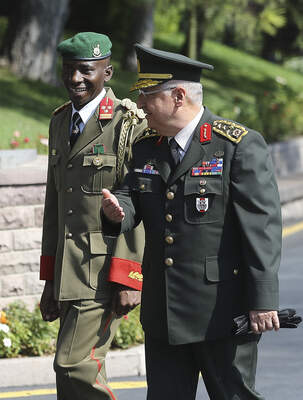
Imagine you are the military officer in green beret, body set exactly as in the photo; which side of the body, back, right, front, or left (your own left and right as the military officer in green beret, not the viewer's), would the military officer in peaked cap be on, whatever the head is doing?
left

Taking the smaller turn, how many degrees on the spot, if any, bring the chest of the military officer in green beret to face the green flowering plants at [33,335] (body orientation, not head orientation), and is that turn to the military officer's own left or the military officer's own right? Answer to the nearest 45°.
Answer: approximately 135° to the military officer's own right

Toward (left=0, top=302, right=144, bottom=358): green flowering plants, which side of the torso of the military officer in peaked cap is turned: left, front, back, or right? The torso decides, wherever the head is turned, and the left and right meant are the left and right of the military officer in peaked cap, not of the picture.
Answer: right

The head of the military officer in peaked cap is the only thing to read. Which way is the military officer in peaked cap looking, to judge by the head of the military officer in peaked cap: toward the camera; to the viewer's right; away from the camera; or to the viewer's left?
to the viewer's left

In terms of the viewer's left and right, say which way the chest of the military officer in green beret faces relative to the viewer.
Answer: facing the viewer and to the left of the viewer

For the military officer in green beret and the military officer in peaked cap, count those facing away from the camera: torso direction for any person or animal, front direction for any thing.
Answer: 0
